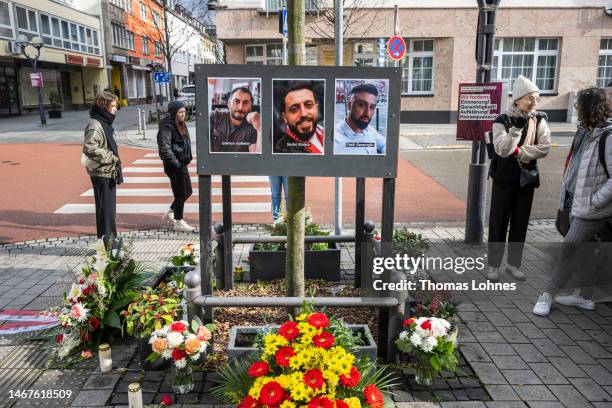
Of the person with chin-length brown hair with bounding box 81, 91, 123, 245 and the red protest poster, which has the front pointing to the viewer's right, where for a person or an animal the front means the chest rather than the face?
the person with chin-length brown hair

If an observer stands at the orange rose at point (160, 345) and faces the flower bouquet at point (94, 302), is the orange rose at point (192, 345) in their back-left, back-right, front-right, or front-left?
back-right

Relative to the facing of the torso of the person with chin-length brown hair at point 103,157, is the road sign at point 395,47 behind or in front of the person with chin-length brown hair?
in front

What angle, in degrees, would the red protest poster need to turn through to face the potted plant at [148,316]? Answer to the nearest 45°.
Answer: approximately 45° to its right

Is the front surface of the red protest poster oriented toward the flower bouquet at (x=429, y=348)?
yes

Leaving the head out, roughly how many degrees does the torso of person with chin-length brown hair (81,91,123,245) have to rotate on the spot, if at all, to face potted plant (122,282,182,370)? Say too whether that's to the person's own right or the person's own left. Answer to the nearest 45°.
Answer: approximately 90° to the person's own right

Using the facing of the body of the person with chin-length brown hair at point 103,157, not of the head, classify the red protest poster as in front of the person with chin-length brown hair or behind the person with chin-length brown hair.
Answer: in front

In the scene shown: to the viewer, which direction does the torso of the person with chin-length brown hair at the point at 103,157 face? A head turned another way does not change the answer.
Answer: to the viewer's right

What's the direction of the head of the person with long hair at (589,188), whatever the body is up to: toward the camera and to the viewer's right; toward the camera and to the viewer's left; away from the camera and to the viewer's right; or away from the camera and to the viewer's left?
away from the camera and to the viewer's left

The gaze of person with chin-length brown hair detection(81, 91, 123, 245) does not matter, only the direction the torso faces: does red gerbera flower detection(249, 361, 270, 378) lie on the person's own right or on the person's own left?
on the person's own right

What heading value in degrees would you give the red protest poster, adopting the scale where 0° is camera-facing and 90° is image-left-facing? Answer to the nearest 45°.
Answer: approximately 0°

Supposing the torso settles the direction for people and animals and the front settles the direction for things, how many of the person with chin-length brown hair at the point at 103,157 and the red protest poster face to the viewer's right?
1

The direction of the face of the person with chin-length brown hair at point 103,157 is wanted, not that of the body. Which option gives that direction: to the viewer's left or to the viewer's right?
to the viewer's right
